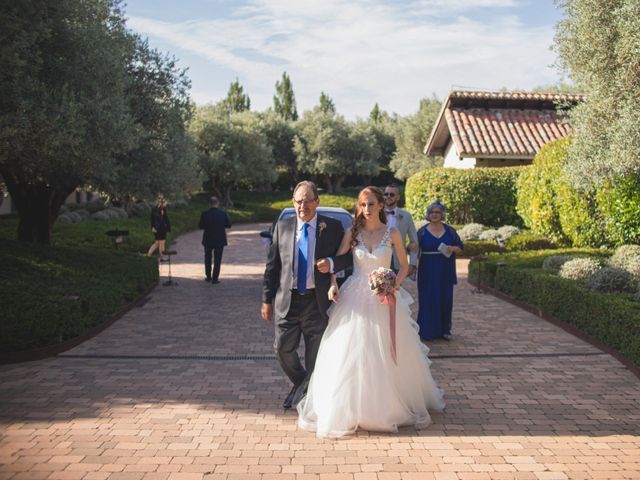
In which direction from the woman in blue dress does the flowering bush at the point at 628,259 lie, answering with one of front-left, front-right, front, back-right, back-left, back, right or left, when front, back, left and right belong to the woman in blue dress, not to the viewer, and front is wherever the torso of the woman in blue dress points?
back-left

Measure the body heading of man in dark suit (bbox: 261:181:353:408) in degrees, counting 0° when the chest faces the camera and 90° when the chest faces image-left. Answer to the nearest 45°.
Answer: approximately 0°

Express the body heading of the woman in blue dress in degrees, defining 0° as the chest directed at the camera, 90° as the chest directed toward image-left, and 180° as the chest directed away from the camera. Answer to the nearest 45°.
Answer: approximately 0°

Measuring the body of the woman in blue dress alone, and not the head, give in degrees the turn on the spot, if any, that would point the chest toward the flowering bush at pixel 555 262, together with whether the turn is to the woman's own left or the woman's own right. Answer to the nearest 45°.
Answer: approximately 135° to the woman's own left

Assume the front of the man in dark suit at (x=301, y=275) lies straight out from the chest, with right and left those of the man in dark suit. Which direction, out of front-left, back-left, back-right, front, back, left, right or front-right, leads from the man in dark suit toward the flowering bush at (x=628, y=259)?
back-left

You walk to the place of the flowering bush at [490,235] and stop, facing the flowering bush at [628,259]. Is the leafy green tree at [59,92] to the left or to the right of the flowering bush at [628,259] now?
right

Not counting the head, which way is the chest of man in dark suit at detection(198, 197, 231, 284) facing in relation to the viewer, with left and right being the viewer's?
facing away from the viewer

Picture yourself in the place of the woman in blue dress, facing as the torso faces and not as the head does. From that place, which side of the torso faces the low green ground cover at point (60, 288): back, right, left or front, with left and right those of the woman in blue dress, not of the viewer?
right

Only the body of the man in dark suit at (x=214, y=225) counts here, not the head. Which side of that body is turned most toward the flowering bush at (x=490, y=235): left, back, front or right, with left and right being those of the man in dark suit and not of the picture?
right

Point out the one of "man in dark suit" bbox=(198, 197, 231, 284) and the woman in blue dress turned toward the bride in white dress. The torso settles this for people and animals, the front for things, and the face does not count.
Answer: the woman in blue dress
